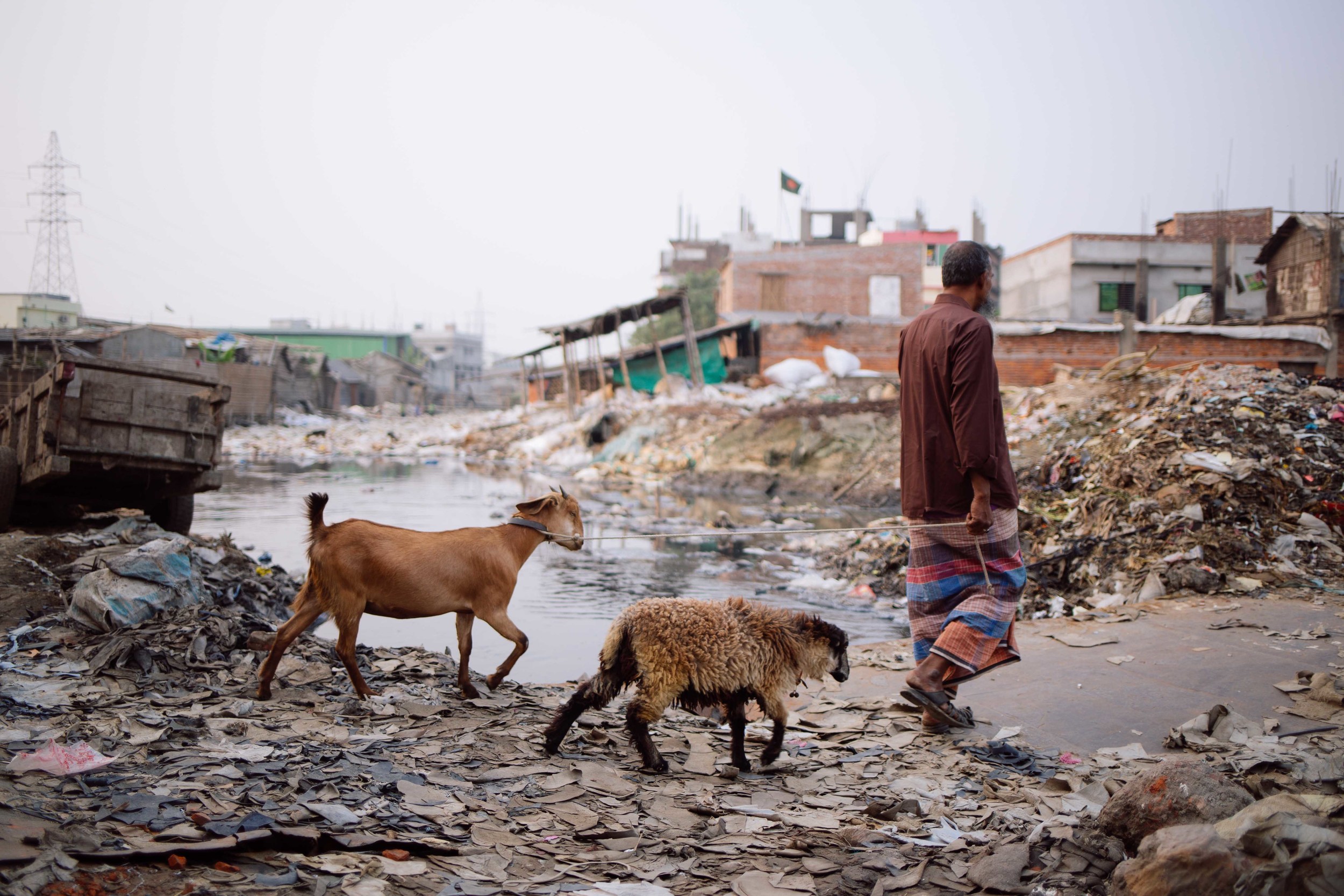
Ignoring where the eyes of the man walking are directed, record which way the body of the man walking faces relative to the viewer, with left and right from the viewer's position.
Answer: facing away from the viewer and to the right of the viewer

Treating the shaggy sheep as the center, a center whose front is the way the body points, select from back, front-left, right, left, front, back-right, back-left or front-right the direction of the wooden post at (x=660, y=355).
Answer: left

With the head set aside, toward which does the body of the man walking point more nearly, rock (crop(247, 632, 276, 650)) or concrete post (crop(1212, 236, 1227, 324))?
the concrete post

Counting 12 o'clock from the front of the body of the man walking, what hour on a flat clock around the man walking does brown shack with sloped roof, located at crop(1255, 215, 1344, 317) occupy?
The brown shack with sloped roof is roughly at 11 o'clock from the man walking.

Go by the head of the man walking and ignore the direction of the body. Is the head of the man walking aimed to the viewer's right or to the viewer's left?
to the viewer's right

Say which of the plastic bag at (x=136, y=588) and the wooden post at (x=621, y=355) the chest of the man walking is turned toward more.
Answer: the wooden post

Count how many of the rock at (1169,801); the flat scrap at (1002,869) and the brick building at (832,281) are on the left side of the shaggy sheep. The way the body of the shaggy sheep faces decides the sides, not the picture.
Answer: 1

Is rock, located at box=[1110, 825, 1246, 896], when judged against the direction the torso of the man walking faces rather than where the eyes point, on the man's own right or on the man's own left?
on the man's own right

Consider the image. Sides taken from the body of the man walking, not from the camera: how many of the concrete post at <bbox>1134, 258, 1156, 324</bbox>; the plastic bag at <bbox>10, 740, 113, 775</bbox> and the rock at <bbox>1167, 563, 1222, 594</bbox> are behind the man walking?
1

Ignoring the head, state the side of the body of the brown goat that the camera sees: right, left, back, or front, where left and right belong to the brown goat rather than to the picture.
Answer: right

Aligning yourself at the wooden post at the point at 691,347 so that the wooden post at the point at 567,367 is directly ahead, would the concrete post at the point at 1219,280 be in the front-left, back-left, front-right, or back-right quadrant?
back-right

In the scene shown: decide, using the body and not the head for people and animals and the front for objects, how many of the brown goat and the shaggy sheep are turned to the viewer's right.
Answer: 2

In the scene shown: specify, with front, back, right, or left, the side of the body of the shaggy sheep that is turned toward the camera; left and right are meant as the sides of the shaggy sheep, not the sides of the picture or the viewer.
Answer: right

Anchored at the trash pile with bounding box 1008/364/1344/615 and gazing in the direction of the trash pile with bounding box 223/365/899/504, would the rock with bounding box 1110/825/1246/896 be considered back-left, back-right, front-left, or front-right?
back-left
